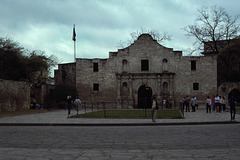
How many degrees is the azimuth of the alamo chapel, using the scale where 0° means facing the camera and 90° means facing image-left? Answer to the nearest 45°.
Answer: approximately 0°

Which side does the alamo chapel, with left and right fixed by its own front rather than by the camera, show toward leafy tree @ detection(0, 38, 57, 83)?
right

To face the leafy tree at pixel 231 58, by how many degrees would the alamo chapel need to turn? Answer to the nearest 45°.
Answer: approximately 90° to its left
